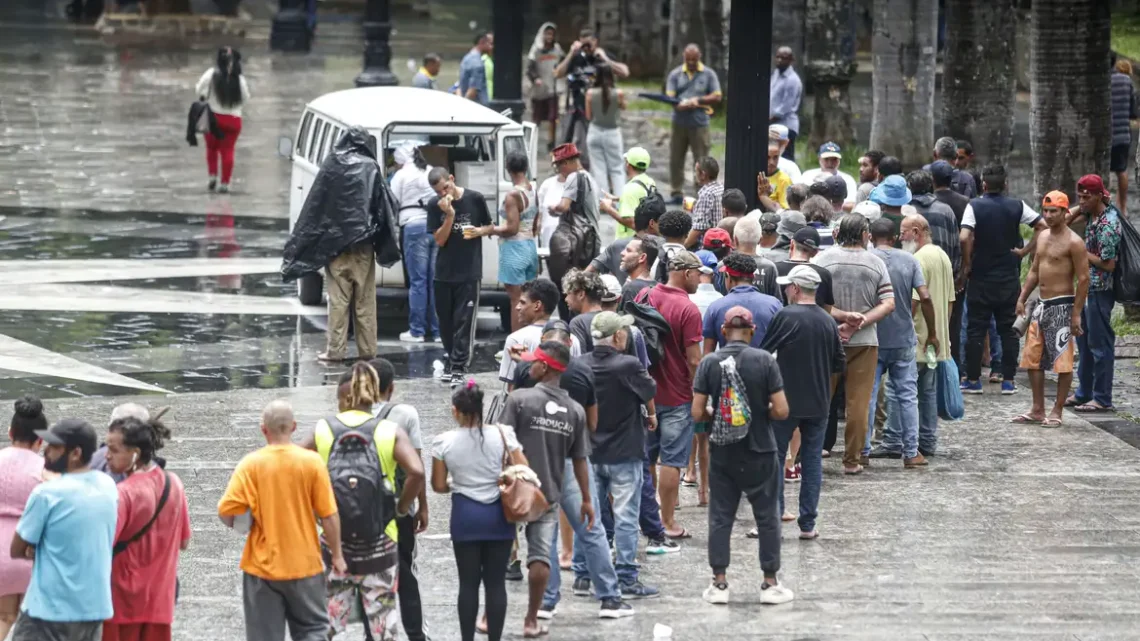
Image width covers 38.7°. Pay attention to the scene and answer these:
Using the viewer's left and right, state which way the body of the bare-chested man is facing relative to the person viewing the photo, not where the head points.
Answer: facing the viewer and to the left of the viewer

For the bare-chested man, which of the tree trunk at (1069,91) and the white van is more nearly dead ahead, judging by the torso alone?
the white van

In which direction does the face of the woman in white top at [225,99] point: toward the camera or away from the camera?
away from the camera

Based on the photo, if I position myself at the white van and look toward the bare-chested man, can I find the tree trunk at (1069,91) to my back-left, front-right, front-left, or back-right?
front-left

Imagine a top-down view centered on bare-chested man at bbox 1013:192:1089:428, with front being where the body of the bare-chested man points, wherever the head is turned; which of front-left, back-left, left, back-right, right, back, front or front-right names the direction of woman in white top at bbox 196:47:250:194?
right

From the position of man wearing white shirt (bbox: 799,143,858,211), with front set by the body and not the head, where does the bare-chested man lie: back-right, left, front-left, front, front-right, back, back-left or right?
front-left

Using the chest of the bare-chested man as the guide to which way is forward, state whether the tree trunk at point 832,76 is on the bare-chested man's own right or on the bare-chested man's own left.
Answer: on the bare-chested man's own right

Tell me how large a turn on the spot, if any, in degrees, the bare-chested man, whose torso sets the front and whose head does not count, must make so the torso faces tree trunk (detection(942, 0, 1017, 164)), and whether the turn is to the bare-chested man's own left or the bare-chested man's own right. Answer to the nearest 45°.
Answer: approximately 135° to the bare-chested man's own right

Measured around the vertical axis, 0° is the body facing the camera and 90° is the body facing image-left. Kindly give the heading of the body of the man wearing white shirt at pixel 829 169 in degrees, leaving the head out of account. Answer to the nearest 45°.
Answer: approximately 0°

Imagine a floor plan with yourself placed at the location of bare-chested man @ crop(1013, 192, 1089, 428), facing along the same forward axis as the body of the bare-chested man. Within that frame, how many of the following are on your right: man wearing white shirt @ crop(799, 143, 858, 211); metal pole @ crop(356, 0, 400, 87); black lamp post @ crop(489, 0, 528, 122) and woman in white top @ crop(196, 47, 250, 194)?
4

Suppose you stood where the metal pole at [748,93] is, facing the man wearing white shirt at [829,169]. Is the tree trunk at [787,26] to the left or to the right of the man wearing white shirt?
left

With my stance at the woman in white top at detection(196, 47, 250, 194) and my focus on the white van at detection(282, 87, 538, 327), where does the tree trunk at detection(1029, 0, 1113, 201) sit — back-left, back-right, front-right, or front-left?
front-left

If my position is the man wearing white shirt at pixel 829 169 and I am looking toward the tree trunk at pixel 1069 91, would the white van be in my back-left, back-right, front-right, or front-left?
back-left

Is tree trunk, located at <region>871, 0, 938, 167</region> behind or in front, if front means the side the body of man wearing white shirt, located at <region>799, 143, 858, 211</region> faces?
behind

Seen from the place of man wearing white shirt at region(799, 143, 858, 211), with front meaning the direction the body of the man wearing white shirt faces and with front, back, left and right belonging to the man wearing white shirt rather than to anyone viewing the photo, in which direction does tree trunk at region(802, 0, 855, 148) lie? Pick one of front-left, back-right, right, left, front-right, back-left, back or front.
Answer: back

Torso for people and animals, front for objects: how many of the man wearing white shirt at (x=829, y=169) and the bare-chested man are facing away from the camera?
0

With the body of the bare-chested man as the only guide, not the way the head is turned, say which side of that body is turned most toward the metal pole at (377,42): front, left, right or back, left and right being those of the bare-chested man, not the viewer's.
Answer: right

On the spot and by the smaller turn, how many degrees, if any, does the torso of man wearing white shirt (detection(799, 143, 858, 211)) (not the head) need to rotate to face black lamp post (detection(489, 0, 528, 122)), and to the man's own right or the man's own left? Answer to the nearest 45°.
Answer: approximately 135° to the man's own right
